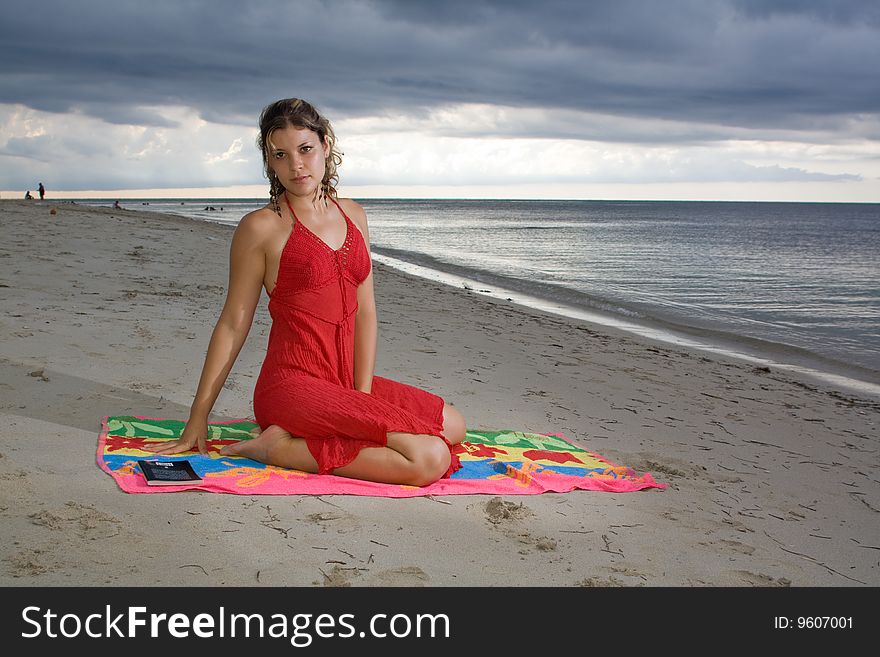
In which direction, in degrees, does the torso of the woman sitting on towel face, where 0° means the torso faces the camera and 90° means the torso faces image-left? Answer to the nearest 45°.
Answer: approximately 315°
